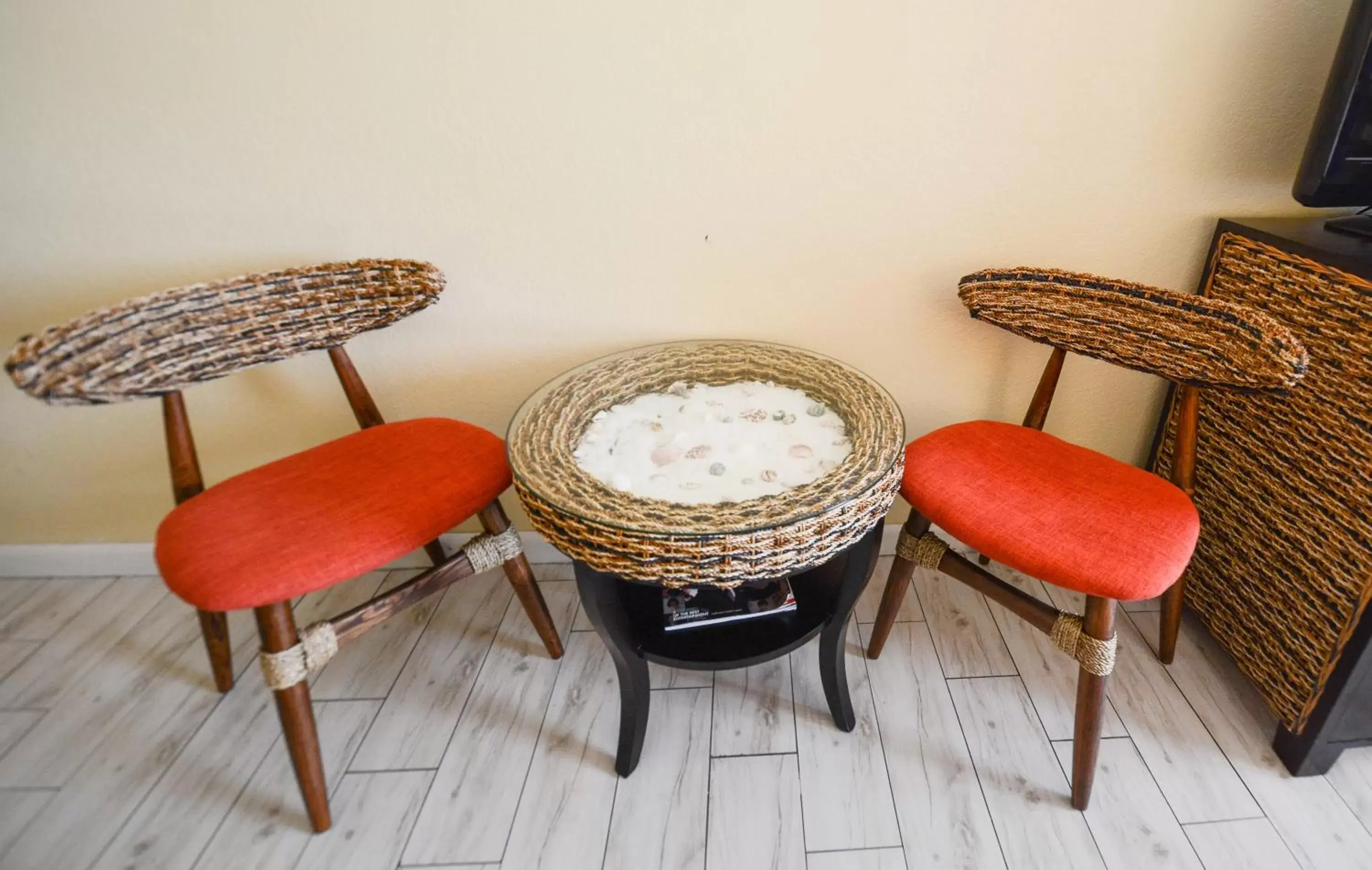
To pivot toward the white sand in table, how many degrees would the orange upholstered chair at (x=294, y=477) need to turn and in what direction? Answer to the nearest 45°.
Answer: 0° — it already faces it

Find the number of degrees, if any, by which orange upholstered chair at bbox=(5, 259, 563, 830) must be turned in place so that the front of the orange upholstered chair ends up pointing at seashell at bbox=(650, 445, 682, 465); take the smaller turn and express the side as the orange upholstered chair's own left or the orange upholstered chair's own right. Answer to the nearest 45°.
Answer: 0° — it already faces it

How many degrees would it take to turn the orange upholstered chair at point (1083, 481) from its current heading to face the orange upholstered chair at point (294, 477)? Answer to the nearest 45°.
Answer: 0° — it already faces it

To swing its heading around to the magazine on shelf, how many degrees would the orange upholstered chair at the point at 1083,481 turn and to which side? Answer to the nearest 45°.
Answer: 0° — it already faces it

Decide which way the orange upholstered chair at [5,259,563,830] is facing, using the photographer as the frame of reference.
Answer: facing the viewer and to the right of the viewer

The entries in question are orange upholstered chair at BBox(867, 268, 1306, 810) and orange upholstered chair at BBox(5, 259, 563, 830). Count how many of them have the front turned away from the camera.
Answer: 0

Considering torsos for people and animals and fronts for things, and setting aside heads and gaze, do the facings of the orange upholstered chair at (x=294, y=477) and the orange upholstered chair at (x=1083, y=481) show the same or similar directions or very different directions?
very different directions

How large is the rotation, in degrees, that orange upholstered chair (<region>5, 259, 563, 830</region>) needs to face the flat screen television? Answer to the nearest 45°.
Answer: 0° — it already faces it

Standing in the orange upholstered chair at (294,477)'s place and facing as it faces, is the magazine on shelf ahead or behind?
ahead

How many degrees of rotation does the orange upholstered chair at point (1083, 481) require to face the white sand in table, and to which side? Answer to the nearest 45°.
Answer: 0° — it already faces it

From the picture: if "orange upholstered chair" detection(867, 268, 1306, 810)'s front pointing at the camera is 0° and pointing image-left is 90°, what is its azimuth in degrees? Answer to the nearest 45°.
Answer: approximately 45°

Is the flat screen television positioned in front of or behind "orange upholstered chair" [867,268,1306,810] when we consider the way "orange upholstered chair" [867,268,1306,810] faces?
behind

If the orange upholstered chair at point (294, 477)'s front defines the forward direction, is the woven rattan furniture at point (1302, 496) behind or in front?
in front
